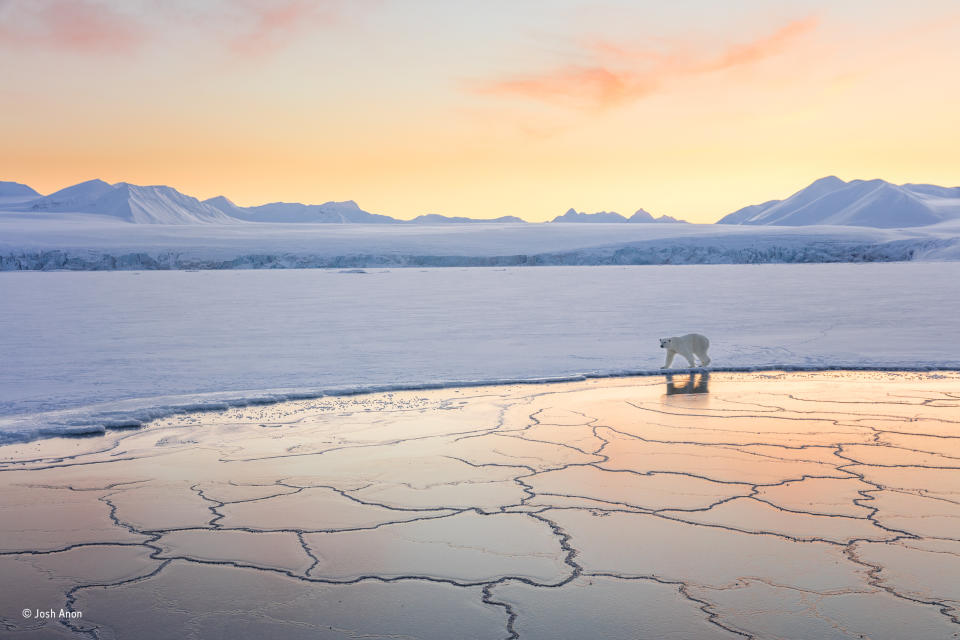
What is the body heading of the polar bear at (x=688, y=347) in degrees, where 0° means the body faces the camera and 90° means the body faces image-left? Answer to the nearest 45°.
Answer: approximately 90°
